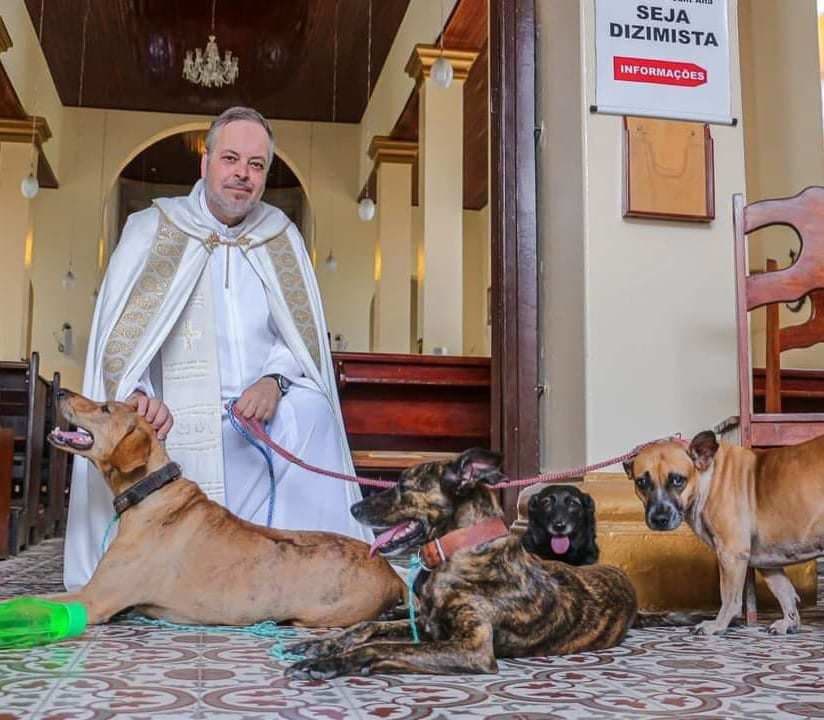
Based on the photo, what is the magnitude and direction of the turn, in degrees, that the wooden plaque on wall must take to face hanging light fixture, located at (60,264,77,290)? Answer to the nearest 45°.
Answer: approximately 135° to its right

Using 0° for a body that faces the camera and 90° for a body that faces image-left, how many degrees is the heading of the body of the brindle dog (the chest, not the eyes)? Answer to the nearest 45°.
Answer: approximately 90°

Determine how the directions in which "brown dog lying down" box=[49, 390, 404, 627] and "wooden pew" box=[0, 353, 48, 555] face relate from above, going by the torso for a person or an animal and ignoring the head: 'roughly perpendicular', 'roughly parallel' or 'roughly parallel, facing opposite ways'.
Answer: roughly perpendicular

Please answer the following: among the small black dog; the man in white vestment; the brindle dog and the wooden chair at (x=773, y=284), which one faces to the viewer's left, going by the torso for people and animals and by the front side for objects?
the brindle dog

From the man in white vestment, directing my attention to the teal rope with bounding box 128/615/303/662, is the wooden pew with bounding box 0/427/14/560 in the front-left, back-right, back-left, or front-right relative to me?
back-right

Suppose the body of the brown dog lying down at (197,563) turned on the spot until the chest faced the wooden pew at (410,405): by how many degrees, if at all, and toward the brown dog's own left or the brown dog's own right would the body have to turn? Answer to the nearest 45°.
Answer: approximately 90° to the brown dog's own right

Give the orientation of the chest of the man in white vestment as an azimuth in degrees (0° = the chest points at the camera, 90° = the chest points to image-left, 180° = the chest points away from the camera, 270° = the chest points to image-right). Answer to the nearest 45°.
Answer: approximately 0°

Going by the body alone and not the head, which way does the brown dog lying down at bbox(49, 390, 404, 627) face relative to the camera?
to the viewer's left

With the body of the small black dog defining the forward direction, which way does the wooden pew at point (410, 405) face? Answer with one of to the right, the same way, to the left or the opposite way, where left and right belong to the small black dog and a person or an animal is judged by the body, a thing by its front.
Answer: the opposite way

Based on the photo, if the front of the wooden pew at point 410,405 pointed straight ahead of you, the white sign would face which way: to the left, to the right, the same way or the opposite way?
the opposite way

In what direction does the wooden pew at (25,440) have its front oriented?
away from the camera

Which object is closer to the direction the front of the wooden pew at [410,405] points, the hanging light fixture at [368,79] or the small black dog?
the hanging light fixture

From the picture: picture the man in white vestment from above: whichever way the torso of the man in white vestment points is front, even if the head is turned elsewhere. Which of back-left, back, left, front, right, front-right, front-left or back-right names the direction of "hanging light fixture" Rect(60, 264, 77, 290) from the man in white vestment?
back

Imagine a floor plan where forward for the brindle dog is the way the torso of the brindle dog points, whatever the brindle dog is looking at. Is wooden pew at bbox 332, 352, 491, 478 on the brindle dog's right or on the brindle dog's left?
on the brindle dog's right

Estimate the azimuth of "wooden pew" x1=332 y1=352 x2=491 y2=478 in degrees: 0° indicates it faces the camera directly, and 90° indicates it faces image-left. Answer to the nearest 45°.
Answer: approximately 180°
